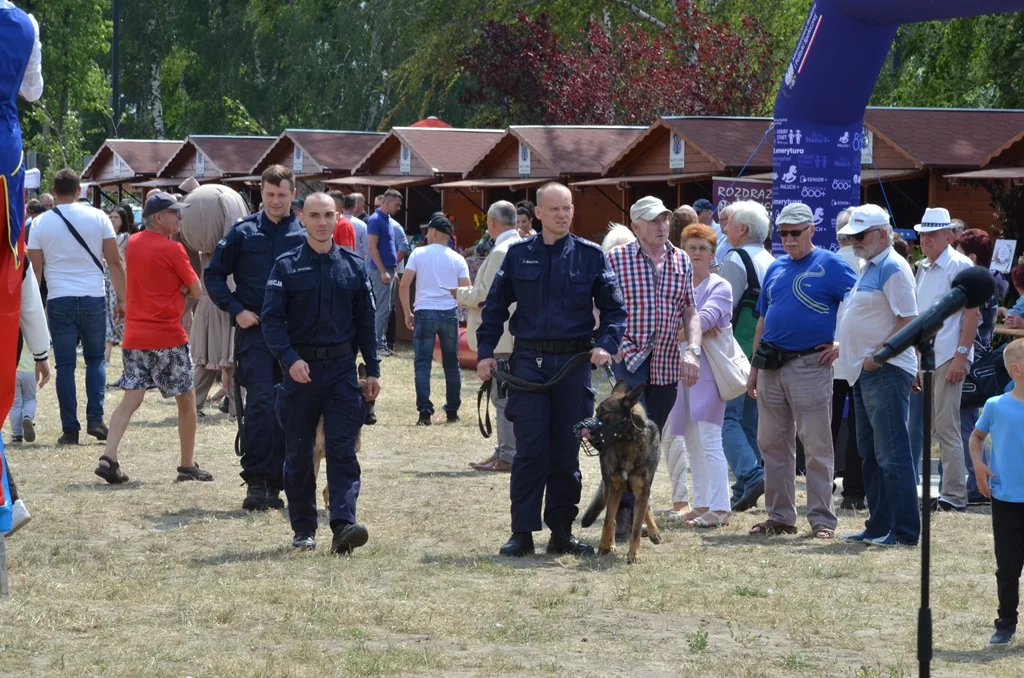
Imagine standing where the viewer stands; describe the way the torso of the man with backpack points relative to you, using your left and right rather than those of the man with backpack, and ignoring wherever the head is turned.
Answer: facing to the left of the viewer

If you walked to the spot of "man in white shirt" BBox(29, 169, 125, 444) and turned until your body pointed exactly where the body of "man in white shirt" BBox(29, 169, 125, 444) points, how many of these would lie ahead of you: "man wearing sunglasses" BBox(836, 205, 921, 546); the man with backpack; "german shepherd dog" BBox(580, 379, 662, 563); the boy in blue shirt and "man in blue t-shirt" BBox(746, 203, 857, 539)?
0

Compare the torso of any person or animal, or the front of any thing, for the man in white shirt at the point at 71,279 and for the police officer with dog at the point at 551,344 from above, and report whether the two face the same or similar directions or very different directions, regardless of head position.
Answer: very different directions

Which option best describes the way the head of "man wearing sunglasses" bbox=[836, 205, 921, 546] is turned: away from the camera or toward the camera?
toward the camera

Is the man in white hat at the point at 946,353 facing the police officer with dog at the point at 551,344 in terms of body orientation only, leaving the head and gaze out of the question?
yes

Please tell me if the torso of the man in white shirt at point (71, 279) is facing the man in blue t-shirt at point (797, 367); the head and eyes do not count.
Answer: no

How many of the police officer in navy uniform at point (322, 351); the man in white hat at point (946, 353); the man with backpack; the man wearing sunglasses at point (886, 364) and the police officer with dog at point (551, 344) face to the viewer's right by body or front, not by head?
0

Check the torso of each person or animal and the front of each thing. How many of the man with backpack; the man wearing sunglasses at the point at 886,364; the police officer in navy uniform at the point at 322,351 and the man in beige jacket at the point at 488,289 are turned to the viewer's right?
0

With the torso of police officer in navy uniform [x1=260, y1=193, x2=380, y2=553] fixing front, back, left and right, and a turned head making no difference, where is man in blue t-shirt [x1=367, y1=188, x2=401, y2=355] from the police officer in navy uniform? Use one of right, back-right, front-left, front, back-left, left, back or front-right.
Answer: back

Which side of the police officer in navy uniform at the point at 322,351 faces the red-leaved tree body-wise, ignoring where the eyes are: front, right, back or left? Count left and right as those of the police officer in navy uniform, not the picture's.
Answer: back

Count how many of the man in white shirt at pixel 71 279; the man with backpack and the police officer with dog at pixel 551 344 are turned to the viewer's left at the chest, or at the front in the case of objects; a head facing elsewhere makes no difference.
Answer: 1

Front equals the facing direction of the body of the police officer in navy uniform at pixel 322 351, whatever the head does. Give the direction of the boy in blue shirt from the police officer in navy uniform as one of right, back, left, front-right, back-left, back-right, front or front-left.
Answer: front-left

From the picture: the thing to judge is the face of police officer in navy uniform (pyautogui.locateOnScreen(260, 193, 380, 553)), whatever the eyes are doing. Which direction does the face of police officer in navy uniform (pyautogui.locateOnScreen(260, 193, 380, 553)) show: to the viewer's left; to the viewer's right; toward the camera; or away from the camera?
toward the camera

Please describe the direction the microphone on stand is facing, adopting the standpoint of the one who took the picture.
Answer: facing to the right of the viewer

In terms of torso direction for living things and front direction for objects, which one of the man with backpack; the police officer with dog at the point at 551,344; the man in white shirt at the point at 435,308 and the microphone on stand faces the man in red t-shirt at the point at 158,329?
the man with backpack

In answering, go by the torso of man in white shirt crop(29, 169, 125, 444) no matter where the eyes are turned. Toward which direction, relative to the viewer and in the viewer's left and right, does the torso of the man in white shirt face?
facing away from the viewer

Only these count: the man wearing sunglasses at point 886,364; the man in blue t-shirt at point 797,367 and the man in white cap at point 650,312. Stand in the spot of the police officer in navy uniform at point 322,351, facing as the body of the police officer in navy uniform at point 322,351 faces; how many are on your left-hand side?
3

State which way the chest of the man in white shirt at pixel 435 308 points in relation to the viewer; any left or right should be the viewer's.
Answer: facing away from the viewer
